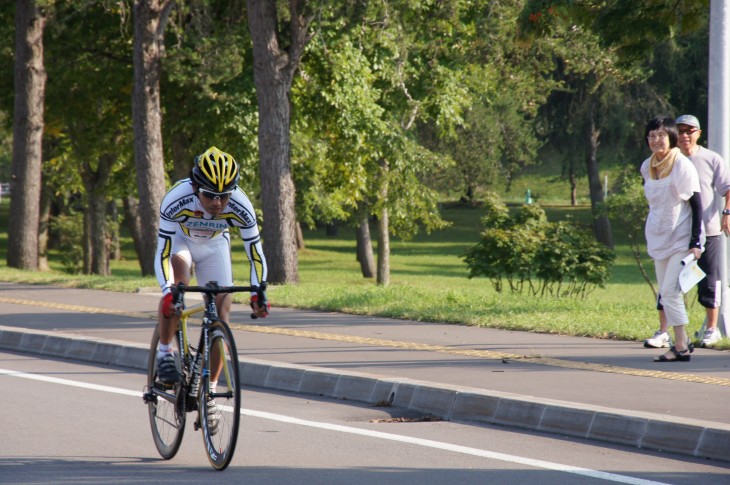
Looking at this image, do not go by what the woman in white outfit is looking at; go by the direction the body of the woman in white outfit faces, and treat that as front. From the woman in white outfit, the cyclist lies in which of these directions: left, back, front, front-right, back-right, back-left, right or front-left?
front

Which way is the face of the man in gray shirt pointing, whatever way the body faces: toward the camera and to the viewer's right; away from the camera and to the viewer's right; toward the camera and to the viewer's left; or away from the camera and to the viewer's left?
toward the camera and to the viewer's left

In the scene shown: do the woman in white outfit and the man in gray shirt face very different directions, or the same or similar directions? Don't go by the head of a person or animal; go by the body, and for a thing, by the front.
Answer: same or similar directions

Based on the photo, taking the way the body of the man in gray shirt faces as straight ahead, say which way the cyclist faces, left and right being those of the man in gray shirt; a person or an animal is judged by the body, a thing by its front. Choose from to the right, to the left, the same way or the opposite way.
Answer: to the left

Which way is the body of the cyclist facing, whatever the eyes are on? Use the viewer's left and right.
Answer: facing the viewer

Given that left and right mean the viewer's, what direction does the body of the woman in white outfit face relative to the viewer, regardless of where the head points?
facing the viewer and to the left of the viewer

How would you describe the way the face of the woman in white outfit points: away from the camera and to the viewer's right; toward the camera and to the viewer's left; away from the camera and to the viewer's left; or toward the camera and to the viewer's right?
toward the camera and to the viewer's left

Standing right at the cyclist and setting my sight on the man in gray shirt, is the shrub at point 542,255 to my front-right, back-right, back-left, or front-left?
front-left

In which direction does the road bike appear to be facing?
toward the camera

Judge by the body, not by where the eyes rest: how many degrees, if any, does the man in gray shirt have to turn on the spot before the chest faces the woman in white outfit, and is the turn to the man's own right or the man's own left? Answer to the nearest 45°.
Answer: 0° — they already face them
